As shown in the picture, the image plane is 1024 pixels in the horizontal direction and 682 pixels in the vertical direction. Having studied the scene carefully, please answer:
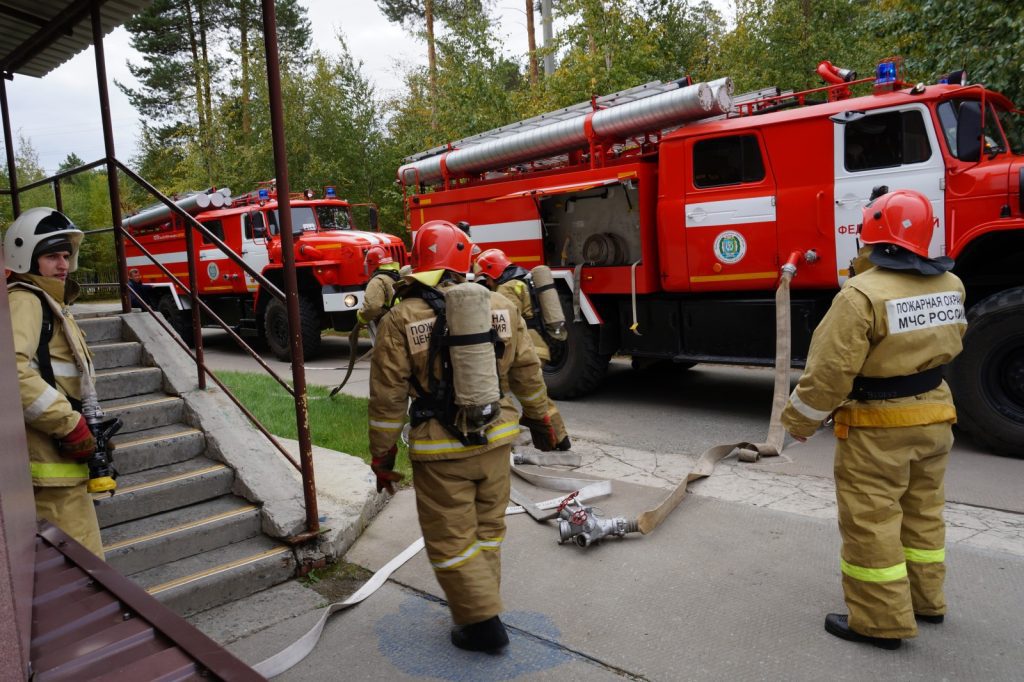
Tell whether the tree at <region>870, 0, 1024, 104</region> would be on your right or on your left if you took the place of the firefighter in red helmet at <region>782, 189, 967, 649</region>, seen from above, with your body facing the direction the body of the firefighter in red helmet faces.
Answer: on your right

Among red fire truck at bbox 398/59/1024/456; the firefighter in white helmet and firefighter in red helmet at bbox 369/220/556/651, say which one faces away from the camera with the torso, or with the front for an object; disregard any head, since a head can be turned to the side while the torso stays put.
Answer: the firefighter in red helmet

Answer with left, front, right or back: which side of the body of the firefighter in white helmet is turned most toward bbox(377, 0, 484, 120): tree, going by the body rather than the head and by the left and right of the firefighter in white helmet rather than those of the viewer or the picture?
left

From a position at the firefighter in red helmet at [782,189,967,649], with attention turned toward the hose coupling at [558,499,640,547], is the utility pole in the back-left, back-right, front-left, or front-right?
front-right

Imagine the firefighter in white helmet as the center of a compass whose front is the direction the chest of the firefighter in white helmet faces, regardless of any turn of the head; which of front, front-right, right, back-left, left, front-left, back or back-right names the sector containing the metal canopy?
back-left

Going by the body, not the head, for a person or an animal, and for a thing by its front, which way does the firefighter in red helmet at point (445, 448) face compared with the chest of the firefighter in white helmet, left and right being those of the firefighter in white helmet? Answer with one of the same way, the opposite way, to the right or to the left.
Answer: to the left

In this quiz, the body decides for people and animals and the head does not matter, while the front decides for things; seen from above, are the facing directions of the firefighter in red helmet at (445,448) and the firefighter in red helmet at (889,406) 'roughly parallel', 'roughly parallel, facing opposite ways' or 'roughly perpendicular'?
roughly parallel

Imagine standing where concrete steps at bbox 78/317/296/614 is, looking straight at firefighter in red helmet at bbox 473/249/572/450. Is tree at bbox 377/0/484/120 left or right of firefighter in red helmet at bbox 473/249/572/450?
left

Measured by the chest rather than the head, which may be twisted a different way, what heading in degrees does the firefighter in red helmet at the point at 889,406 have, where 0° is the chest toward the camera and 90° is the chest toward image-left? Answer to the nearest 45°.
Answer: approximately 135°

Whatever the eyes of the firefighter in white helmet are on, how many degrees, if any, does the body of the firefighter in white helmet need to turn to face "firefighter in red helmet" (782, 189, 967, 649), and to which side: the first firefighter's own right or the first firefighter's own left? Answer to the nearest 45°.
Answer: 0° — they already face them

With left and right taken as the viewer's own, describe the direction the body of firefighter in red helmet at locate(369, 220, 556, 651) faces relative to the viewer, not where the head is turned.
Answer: facing away from the viewer

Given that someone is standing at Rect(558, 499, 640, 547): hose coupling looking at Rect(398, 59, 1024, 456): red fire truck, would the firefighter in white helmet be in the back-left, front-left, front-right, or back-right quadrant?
back-left

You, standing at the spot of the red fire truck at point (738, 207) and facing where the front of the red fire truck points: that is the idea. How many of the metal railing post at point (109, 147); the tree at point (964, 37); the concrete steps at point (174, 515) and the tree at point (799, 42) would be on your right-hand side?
2

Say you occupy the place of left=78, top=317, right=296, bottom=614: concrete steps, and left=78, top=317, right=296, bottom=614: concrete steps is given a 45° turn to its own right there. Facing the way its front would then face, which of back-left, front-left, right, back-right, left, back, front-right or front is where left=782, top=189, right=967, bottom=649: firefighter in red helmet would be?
front-left

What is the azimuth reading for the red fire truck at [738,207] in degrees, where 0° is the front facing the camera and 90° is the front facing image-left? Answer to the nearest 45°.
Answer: approximately 315°

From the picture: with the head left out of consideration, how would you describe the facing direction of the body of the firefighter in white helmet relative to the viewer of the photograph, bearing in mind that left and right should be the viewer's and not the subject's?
facing the viewer and to the right of the viewer

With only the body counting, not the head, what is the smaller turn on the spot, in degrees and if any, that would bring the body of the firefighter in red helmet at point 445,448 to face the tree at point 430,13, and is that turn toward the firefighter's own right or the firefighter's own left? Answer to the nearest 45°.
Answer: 0° — they already face it

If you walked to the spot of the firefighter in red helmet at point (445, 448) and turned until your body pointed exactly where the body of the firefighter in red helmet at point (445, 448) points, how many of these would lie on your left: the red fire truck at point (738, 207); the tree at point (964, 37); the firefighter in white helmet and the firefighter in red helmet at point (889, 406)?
1

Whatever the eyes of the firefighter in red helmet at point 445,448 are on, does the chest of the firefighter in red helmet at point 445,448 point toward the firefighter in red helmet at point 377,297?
yes

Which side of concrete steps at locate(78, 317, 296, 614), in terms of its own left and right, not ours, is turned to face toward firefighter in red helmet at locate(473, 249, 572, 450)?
left

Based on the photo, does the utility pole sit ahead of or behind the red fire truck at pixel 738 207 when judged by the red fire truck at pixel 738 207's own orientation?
behind
